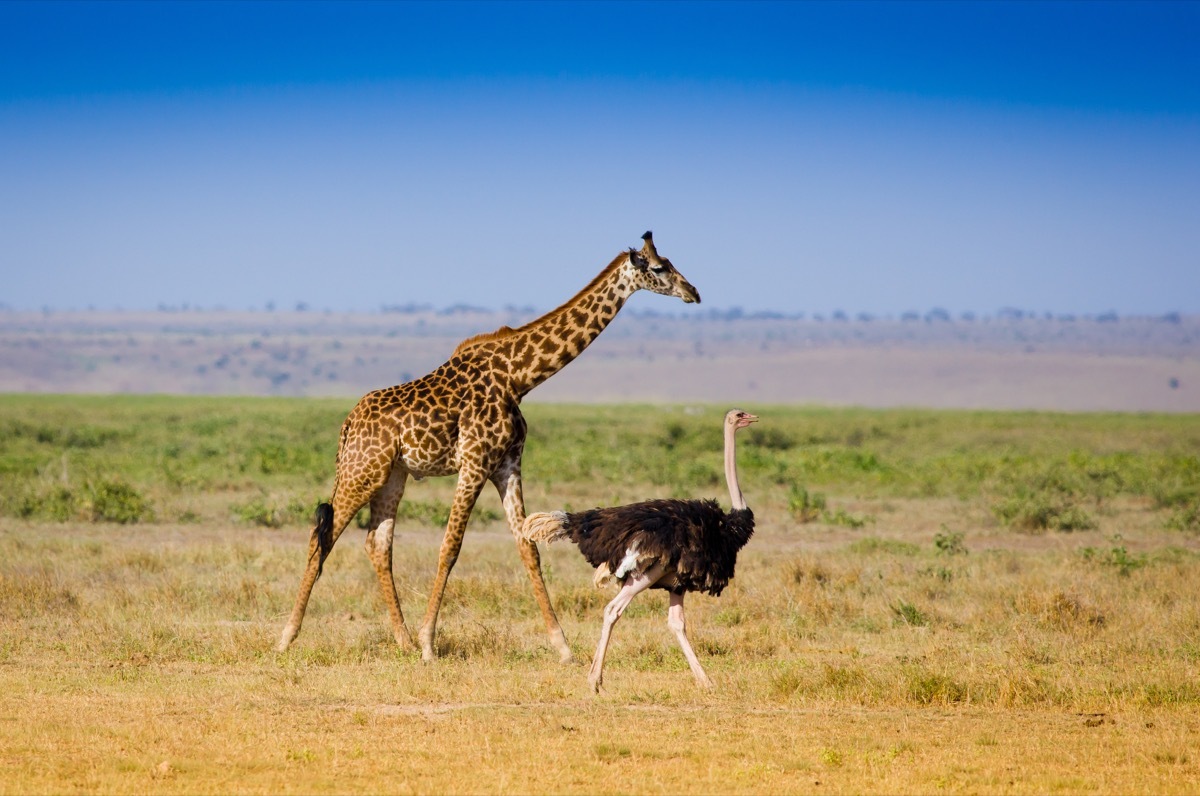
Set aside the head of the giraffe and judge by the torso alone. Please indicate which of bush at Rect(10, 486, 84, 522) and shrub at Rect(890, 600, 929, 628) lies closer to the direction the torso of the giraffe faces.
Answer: the shrub

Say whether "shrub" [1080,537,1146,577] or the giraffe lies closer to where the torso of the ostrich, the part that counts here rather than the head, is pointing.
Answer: the shrub

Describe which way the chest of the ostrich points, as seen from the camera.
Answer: to the viewer's right

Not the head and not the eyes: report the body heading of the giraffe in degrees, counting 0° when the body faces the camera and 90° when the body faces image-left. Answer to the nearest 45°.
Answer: approximately 270°

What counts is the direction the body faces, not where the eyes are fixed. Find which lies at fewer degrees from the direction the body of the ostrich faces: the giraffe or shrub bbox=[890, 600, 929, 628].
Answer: the shrub

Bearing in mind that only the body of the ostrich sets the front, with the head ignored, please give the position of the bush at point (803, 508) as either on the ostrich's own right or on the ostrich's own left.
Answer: on the ostrich's own left

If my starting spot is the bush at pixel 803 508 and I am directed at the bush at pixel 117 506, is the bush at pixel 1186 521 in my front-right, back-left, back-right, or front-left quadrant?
back-left

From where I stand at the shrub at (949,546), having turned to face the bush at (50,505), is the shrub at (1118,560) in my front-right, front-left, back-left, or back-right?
back-left

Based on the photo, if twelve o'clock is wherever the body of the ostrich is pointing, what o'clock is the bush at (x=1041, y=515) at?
The bush is roughly at 10 o'clock from the ostrich.

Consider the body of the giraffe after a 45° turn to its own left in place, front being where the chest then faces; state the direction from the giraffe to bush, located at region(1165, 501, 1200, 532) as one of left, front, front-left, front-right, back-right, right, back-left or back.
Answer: front

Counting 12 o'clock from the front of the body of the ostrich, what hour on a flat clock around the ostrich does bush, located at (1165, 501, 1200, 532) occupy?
The bush is roughly at 10 o'clock from the ostrich.

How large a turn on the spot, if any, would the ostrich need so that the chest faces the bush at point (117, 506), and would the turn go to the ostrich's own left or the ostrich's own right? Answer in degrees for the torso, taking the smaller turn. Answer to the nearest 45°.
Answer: approximately 135° to the ostrich's own left

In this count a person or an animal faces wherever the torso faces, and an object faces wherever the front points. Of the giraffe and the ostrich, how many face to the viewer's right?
2

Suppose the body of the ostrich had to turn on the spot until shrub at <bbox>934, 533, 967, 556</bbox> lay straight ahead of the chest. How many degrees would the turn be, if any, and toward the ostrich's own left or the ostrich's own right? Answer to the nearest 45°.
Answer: approximately 45° to the ostrich's own left
